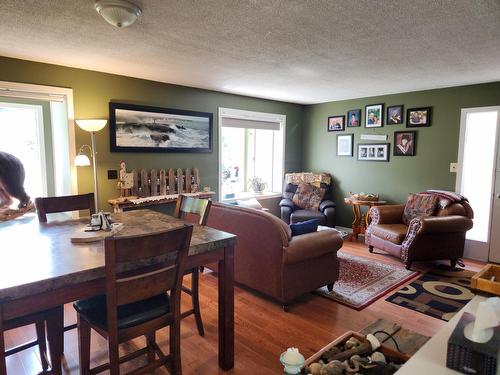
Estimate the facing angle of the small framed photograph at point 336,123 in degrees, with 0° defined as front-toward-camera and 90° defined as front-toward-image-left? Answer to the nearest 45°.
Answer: approximately 45°

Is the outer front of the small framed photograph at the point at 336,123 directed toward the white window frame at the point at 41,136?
yes

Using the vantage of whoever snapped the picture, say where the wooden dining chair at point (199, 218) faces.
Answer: facing the viewer and to the left of the viewer

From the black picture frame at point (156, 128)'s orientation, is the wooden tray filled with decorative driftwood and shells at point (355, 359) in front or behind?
in front

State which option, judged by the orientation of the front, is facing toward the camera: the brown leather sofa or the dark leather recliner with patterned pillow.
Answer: the dark leather recliner with patterned pillow

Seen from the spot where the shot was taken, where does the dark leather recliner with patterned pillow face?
facing the viewer

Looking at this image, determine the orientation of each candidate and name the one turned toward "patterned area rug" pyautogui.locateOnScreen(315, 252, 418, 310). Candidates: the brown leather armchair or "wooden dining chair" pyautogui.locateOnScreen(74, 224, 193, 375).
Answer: the brown leather armchair

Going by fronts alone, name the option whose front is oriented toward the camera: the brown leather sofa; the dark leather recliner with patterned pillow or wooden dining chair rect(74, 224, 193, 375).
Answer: the dark leather recliner with patterned pillow

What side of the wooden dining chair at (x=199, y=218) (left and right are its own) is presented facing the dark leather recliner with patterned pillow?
back

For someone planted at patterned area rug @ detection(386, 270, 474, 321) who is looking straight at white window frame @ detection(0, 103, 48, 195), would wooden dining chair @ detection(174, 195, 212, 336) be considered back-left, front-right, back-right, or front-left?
front-left

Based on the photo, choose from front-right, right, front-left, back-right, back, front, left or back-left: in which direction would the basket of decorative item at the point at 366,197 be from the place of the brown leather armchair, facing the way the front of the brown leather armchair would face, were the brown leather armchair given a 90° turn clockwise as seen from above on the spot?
front

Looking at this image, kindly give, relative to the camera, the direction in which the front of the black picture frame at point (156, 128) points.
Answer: facing the viewer and to the right of the viewer
